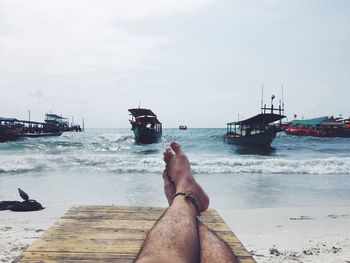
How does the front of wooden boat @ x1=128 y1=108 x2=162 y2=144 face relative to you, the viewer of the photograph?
facing the viewer

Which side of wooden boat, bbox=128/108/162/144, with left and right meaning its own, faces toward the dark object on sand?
front
